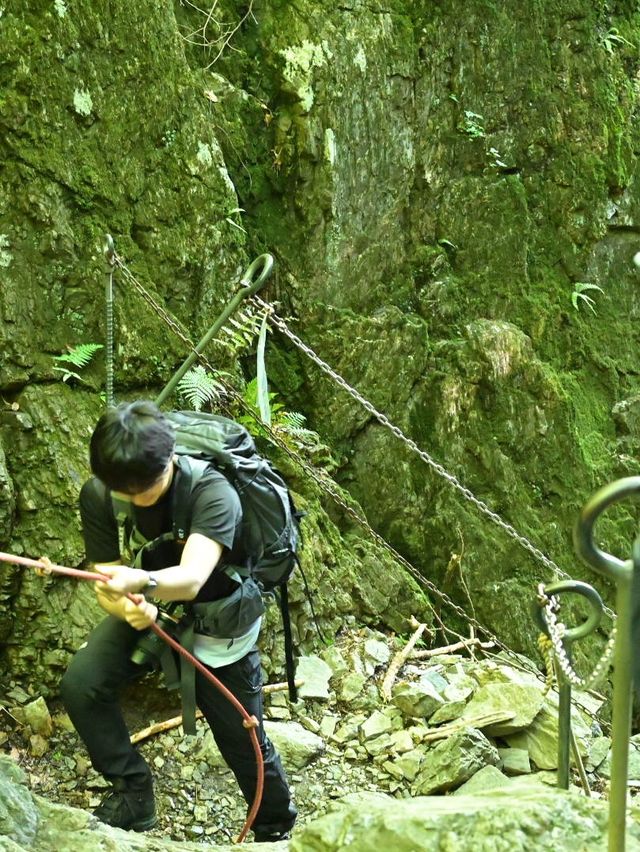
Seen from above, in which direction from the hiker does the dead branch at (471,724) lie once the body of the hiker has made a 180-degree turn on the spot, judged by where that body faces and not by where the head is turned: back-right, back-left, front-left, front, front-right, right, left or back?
front

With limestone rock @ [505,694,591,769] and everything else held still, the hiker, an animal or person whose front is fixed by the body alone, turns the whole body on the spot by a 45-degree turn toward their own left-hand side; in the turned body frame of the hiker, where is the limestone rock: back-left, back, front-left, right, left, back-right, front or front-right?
back-left

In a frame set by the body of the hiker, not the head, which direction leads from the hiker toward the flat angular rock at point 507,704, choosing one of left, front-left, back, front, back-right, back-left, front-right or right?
back

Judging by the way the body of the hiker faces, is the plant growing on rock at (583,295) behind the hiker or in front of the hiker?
behind

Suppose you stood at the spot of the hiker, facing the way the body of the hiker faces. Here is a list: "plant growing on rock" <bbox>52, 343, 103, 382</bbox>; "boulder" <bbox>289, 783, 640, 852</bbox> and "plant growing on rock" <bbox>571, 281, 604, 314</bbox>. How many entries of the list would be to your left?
1

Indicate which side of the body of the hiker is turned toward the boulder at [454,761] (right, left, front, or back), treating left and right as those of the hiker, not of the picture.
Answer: back

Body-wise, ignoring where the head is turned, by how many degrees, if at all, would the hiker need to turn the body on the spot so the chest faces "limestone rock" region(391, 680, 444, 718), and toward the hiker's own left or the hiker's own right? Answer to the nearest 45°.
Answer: approximately 180°

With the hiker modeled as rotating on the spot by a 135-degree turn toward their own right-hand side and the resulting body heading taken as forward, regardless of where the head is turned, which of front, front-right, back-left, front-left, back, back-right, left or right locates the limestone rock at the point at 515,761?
front-right

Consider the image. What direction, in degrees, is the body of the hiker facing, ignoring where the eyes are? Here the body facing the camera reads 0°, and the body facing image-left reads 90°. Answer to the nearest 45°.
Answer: approximately 45°

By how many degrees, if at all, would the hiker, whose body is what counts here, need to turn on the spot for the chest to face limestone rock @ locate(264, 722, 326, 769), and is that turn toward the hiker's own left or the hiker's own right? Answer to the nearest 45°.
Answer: approximately 180°

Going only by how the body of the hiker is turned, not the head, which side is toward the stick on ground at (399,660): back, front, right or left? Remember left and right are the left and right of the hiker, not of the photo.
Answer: back

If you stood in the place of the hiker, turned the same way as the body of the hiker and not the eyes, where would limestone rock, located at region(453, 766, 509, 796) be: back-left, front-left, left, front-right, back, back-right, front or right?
back
